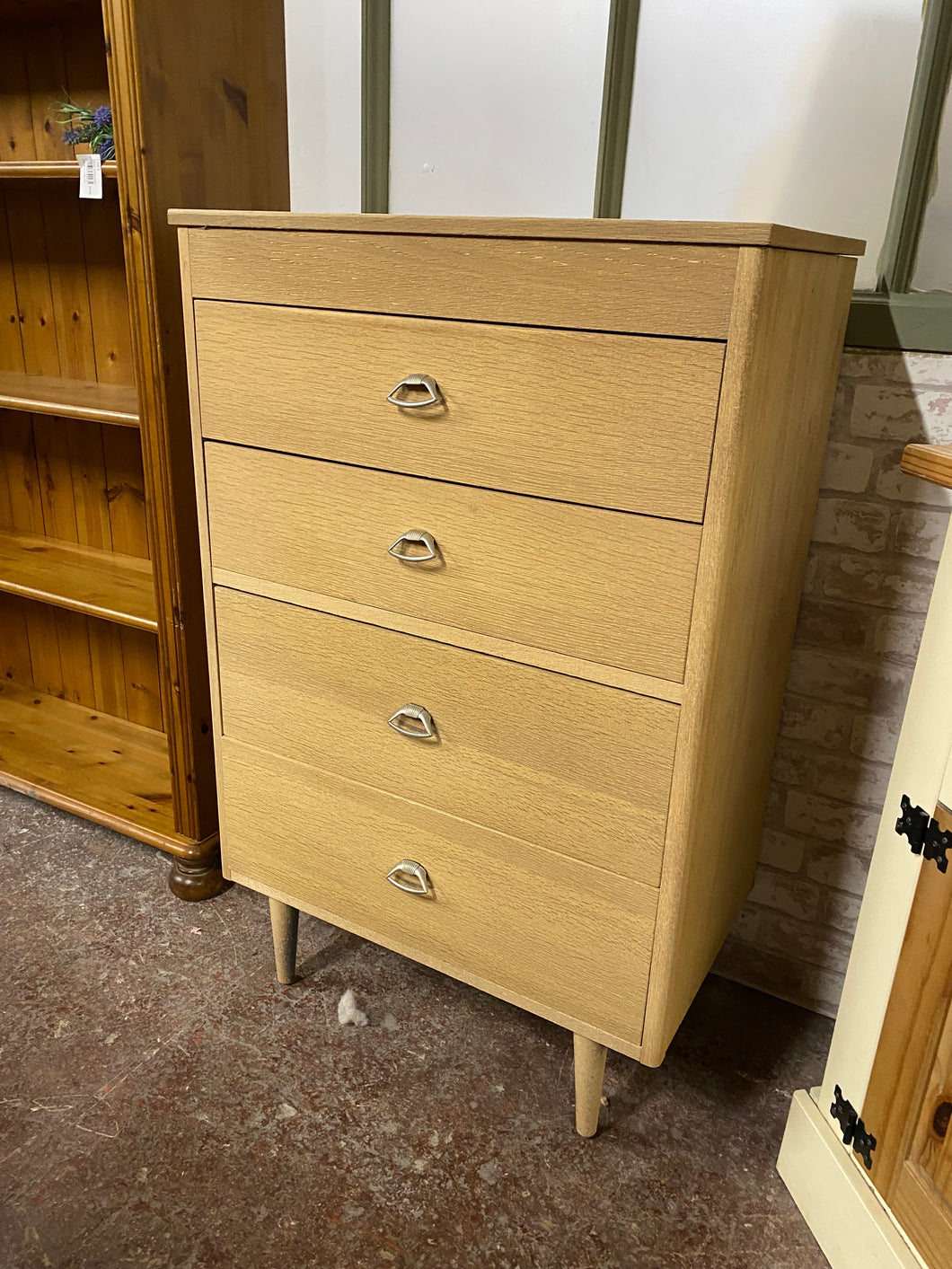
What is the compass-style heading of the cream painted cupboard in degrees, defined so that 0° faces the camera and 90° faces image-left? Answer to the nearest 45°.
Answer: approximately 45°

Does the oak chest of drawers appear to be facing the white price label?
no

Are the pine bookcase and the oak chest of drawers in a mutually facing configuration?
no

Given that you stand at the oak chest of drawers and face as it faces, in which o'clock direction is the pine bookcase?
The pine bookcase is roughly at 3 o'clock from the oak chest of drawers.

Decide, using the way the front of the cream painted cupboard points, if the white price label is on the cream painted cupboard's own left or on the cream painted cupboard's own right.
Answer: on the cream painted cupboard's own right

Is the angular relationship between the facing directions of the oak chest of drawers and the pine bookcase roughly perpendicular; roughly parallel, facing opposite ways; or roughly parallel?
roughly parallel

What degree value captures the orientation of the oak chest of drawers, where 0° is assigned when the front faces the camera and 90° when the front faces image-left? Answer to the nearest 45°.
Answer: approximately 45°

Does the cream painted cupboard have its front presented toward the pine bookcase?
no

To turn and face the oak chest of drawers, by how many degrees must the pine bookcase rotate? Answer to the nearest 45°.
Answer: approximately 90° to its left

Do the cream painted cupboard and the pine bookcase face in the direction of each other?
no

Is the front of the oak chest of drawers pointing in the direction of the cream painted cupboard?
no

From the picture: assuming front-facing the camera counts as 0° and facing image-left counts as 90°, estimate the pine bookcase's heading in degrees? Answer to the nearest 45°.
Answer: approximately 45°

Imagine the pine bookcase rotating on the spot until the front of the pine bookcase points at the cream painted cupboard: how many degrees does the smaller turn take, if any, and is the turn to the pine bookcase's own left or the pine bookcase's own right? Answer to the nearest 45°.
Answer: approximately 90° to the pine bookcase's own left

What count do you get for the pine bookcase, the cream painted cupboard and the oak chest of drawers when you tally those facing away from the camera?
0
